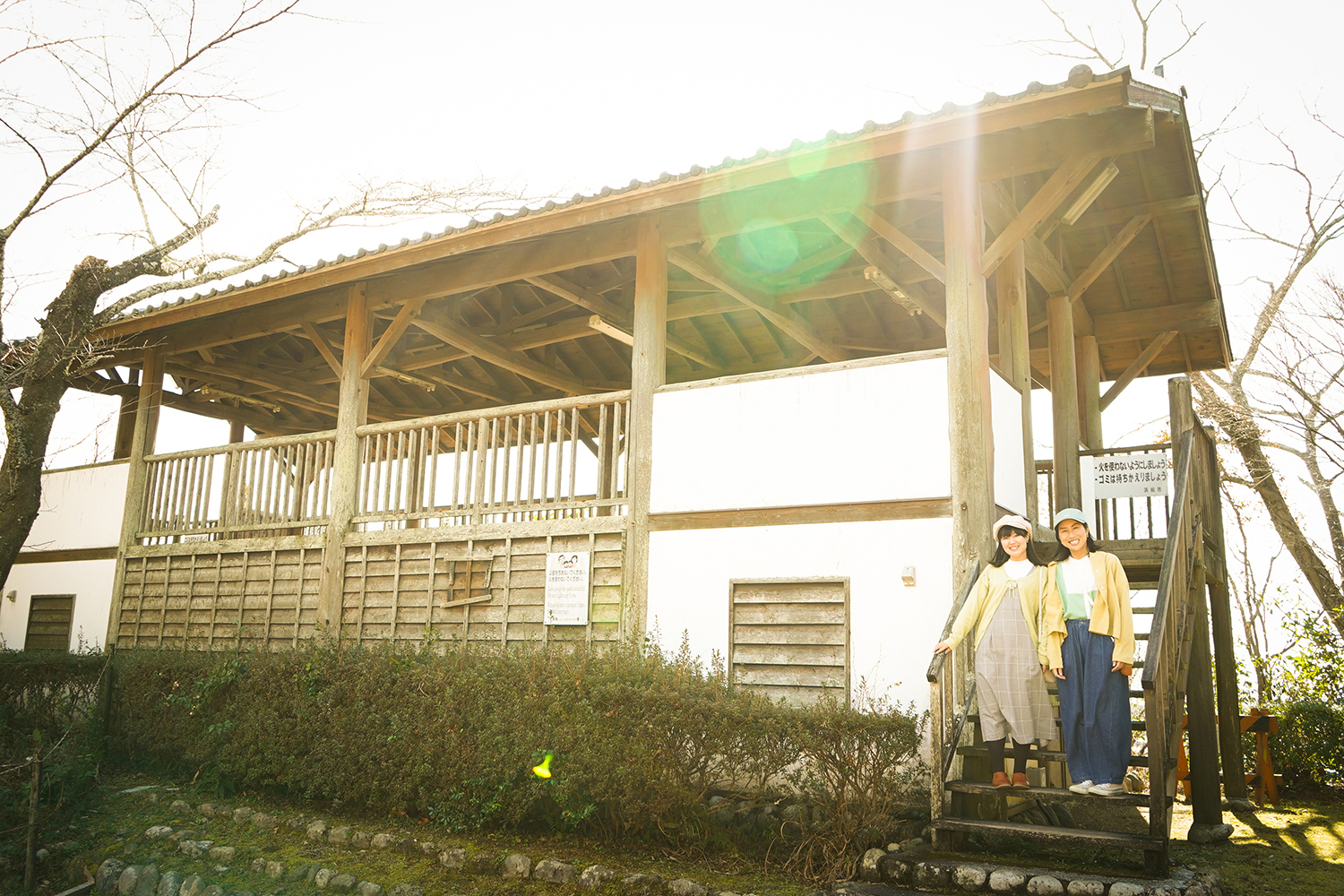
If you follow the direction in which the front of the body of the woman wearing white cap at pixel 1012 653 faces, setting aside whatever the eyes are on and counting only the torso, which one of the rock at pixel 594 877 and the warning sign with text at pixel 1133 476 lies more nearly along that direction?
the rock

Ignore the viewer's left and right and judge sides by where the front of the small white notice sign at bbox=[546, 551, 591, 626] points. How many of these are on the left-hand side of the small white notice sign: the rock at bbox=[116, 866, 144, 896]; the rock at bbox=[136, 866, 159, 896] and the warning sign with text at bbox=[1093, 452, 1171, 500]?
1

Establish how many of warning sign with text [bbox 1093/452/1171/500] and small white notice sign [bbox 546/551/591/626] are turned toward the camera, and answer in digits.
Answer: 2

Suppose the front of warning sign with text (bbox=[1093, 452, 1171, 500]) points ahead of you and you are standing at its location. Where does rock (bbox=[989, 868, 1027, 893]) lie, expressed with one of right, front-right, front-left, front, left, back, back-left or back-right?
front

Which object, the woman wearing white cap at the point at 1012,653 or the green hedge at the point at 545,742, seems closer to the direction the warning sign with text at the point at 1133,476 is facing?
the woman wearing white cap

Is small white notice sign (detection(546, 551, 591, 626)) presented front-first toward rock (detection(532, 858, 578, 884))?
yes

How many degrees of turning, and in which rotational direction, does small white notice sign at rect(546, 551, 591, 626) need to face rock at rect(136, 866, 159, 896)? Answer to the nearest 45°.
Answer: approximately 45° to its right

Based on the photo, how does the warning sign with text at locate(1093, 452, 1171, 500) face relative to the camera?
toward the camera

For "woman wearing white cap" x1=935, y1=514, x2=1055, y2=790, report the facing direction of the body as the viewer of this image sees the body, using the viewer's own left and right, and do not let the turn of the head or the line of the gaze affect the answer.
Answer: facing the viewer

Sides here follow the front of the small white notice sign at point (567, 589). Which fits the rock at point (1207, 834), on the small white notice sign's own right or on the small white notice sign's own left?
on the small white notice sign's own left

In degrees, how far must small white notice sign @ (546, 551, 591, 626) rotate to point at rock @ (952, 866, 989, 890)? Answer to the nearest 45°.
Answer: approximately 45° to its left
